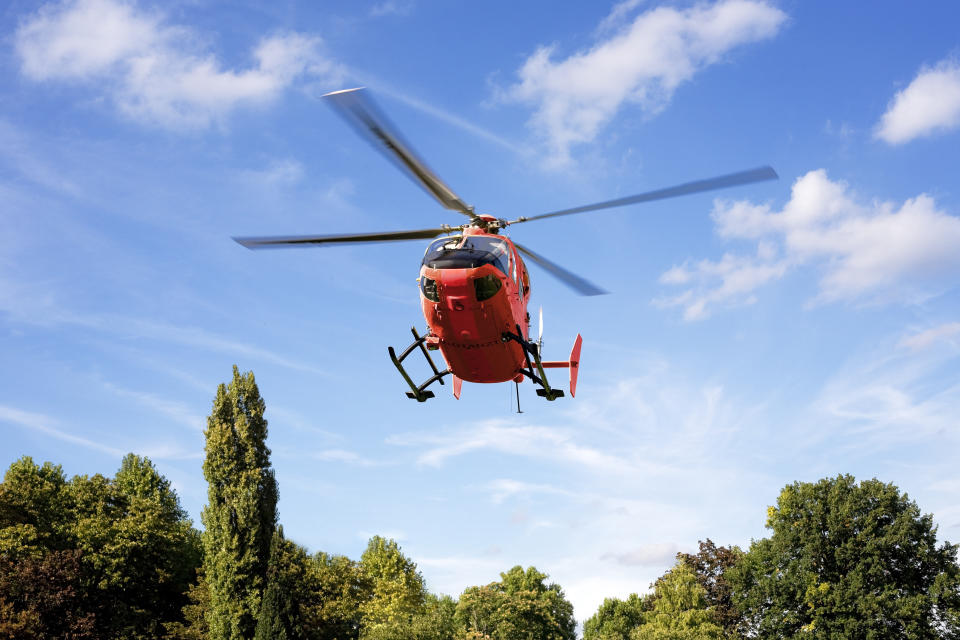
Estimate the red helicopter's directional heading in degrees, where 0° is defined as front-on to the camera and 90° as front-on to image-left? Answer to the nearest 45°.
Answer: approximately 0°

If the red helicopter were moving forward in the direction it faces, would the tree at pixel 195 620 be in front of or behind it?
behind

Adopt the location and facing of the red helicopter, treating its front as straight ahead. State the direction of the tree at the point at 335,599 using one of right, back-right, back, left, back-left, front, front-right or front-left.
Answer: back

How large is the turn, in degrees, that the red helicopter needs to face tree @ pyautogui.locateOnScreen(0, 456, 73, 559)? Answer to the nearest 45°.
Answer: approximately 135° to its right

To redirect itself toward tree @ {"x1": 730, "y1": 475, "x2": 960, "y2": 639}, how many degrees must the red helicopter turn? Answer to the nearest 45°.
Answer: approximately 135° to its left
